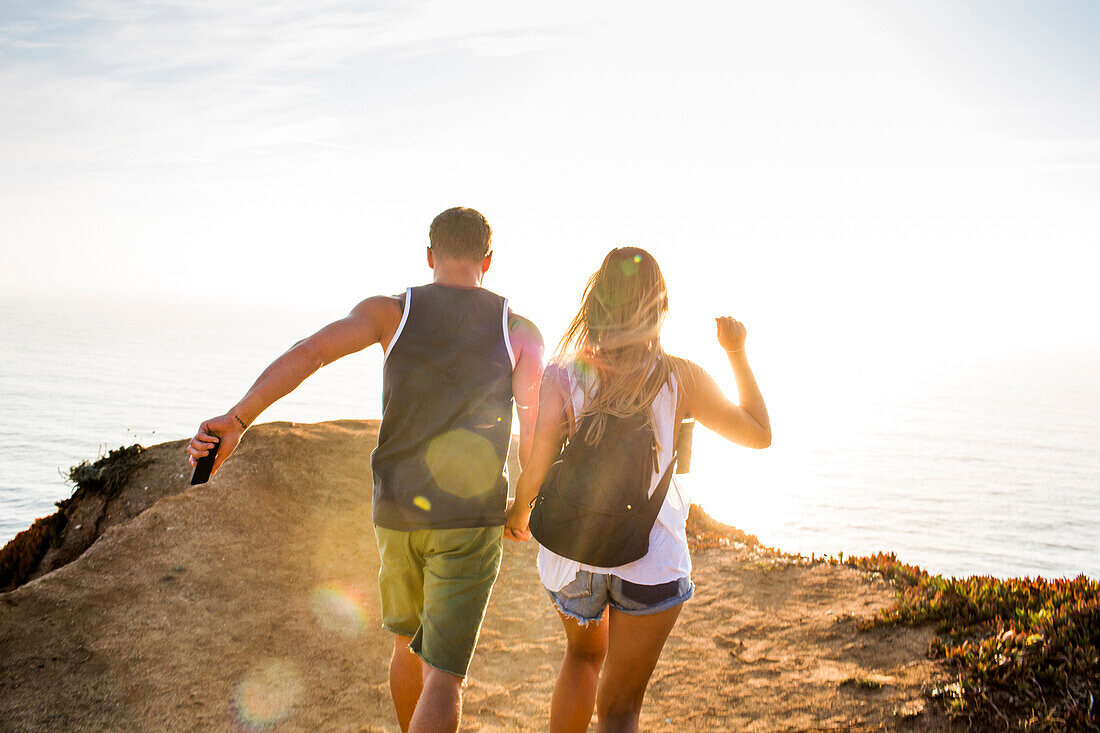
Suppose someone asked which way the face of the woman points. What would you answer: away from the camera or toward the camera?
away from the camera

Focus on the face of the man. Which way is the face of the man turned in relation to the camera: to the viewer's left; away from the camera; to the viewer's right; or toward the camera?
away from the camera

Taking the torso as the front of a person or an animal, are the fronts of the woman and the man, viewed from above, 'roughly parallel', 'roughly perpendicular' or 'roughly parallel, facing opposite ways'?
roughly parallel

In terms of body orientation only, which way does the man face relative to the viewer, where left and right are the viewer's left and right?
facing away from the viewer

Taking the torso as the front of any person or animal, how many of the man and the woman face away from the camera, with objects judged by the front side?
2

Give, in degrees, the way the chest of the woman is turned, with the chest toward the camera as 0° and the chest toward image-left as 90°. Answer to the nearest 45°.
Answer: approximately 180°
